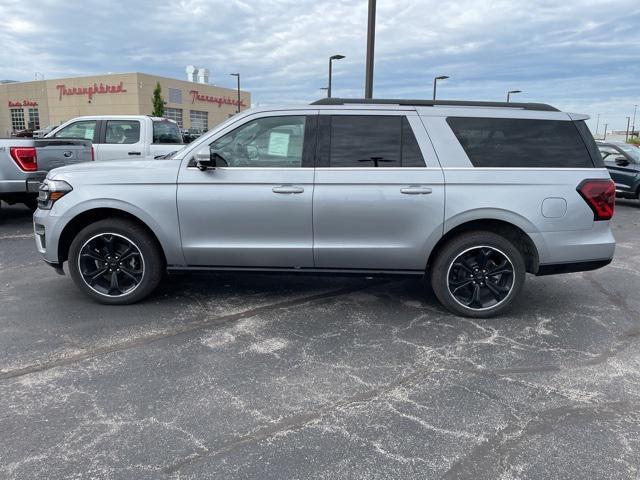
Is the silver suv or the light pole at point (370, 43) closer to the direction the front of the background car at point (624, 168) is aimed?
the silver suv

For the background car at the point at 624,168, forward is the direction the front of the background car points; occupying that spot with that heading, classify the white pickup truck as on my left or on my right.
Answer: on my right

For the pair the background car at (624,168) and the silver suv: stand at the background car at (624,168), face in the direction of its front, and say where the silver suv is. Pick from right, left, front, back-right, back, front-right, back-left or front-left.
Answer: front-right

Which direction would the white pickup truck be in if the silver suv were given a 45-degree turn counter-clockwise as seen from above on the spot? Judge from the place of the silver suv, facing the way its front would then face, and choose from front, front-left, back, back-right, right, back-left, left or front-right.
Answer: right

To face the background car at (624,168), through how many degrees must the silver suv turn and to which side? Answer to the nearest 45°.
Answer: approximately 135° to its right

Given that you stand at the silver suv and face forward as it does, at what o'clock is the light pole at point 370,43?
The light pole is roughly at 3 o'clock from the silver suv.

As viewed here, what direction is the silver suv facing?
to the viewer's left
